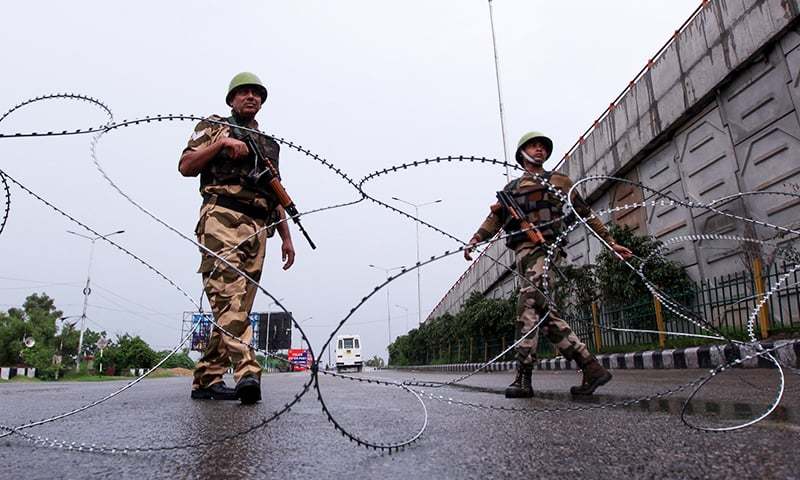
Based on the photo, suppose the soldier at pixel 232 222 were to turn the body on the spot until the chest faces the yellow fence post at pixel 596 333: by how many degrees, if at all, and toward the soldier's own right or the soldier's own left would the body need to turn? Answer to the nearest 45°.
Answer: approximately 90° to the soldier's own left

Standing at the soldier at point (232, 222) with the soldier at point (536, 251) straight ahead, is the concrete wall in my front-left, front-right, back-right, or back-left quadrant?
front-left

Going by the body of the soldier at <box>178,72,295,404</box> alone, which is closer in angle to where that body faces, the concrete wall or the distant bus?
the concrete wall

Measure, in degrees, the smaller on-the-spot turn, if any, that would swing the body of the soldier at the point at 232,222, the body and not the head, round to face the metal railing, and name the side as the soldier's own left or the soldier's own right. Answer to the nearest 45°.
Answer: approximately 90° to the soldier's own left

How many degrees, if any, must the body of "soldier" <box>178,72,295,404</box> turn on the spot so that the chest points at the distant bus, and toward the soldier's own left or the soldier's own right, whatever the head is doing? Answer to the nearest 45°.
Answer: approximately 135° to the soldier's own left

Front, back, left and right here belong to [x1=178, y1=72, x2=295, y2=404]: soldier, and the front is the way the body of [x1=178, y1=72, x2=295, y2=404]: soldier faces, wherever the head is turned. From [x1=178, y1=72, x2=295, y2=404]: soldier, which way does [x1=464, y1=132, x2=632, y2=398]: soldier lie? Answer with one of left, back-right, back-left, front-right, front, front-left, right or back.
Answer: front-left

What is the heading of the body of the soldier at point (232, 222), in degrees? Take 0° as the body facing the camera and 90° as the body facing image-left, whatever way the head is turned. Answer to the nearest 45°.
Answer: approximately 315°

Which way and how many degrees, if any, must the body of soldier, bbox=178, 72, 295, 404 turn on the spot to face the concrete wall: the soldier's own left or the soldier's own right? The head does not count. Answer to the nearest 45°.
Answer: approximately 90° to the soldier's own left

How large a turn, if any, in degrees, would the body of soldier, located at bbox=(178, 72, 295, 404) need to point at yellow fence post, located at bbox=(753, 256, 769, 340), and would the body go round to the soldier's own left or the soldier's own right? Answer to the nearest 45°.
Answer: approximately 45° to the soldier's own left

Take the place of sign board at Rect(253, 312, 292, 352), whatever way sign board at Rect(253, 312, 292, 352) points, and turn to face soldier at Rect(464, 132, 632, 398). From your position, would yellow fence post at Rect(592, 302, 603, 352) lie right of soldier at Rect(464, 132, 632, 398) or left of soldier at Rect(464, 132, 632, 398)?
left
